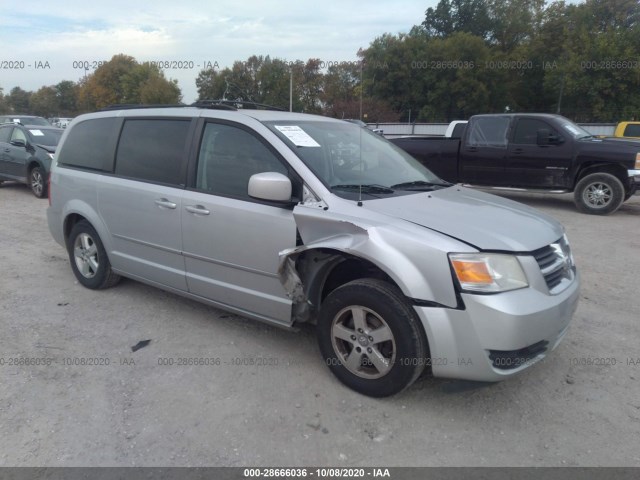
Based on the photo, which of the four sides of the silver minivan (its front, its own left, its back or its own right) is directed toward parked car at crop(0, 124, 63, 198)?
back

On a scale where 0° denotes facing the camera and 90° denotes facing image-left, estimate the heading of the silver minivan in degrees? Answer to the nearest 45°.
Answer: approximately 315°

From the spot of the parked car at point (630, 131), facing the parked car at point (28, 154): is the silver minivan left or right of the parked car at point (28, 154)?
left

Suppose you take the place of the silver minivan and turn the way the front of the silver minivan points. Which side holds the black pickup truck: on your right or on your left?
on your left

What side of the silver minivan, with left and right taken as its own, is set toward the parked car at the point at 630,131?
left
